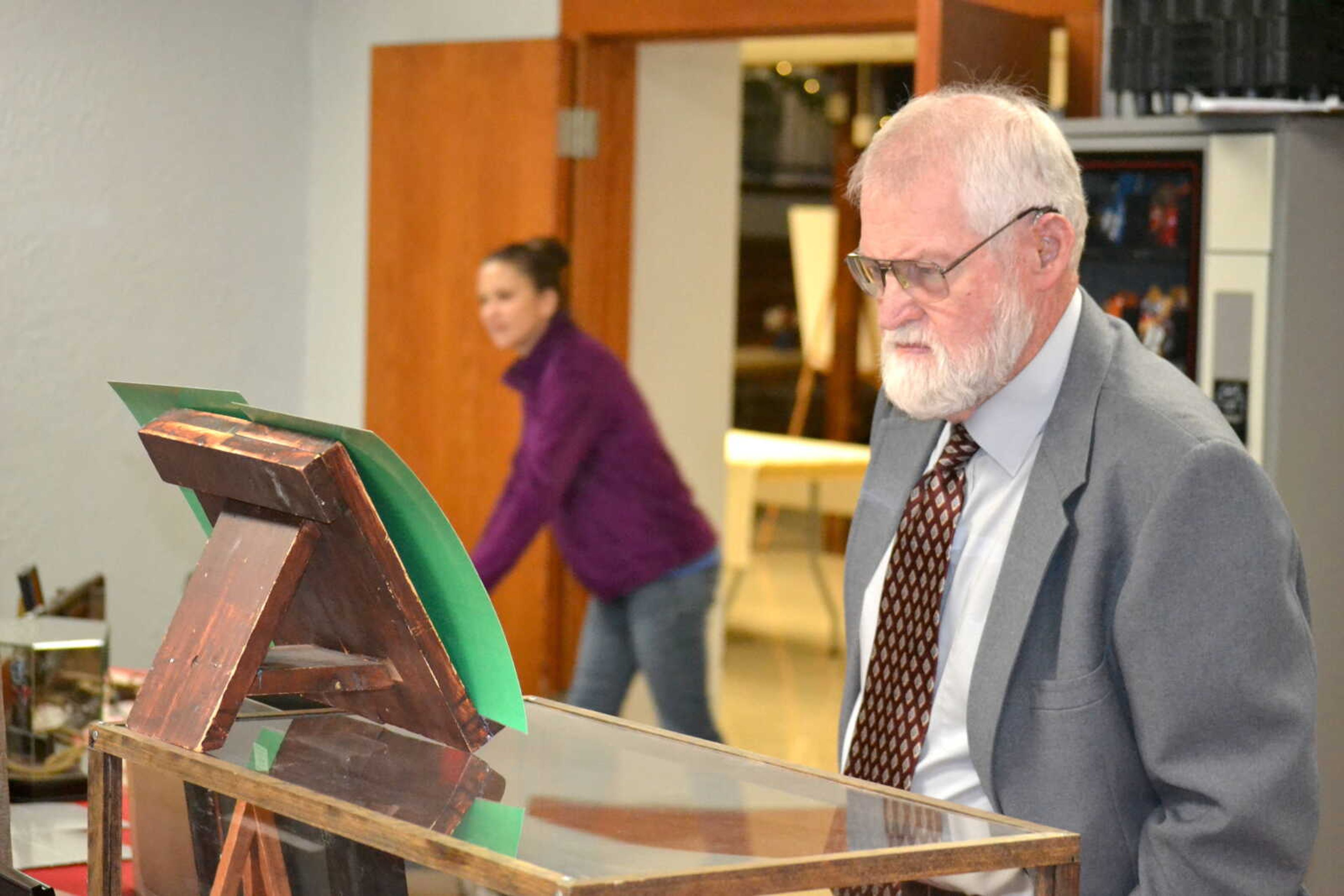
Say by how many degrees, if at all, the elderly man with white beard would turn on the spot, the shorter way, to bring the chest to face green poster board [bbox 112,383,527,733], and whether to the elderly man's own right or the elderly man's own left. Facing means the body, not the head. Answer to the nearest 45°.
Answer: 0° — they already face it

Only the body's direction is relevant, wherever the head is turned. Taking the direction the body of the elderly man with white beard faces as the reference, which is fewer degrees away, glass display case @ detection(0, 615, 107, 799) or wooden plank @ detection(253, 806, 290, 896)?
the wooden plank

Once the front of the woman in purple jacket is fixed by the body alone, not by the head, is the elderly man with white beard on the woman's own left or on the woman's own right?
on the woman's own left

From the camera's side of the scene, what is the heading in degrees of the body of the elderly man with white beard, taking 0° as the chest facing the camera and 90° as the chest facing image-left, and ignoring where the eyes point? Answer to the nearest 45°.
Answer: approximately 45°

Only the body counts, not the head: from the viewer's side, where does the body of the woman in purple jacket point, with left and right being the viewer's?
facing to the left of the viewer

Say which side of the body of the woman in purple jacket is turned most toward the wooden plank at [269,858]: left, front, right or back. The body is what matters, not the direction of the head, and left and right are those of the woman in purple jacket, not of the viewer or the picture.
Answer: left

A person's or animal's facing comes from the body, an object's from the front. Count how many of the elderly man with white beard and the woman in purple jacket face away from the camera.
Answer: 0

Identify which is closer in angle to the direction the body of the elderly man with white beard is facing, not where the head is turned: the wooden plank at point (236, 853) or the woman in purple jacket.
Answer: the wooden plank

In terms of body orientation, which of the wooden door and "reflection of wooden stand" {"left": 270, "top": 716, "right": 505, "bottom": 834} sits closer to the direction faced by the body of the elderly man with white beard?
the reflection of wooden stand

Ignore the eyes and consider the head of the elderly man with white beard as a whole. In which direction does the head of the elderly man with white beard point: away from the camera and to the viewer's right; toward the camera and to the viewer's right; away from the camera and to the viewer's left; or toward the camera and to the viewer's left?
toward the camera and to the viewer's left

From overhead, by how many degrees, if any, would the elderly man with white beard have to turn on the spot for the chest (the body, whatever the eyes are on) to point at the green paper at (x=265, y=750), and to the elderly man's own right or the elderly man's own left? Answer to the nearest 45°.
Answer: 0° — they already face it

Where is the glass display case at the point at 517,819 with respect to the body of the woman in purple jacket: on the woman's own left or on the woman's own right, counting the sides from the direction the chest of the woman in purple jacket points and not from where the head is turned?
on the woman's own left

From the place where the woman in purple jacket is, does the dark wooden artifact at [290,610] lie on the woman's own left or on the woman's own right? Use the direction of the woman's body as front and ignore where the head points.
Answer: on the woman's own left

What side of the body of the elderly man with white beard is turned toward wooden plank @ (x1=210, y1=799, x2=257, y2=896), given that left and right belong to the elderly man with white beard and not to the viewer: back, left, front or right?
front
